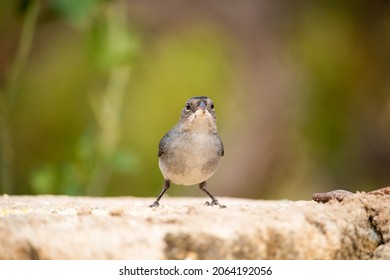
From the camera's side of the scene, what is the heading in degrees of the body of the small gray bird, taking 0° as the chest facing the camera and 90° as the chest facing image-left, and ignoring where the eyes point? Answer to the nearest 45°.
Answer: approximately 0°
